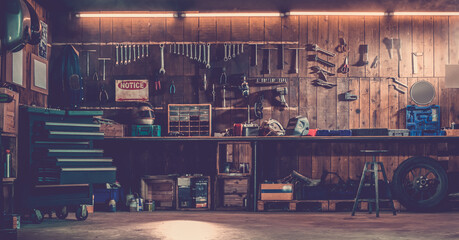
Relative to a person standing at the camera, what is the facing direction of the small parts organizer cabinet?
facing the viewer

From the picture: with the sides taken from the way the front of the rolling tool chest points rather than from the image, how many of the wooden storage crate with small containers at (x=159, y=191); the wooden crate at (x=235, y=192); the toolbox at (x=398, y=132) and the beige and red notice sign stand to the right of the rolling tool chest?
0

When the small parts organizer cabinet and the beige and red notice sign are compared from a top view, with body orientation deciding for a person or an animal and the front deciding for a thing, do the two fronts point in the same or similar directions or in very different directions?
same or similar directions

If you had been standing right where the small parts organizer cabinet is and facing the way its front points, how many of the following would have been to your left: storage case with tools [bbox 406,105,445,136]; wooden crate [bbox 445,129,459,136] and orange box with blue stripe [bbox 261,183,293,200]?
3

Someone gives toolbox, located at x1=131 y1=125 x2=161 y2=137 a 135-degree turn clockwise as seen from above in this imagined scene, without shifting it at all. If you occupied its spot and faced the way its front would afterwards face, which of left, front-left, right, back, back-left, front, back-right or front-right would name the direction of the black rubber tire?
back-right

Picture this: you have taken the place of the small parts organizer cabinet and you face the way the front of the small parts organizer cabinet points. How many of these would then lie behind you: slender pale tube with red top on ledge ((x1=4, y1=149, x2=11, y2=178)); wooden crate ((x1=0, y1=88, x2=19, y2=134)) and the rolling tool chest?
0

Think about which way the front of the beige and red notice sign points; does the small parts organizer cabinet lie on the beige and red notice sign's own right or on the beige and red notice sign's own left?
on the beige and red notice sign's own left

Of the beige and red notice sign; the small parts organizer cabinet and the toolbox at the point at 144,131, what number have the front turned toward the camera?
3

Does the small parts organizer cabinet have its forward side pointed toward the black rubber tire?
no

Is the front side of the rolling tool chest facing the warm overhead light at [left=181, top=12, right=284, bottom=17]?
no

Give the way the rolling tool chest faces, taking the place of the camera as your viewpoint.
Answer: facing the viewer and to the right of the viewer

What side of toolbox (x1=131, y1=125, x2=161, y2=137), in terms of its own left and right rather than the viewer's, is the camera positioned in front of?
front

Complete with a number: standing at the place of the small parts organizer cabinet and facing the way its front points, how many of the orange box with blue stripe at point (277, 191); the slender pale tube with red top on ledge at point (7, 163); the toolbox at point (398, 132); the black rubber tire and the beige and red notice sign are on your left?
3

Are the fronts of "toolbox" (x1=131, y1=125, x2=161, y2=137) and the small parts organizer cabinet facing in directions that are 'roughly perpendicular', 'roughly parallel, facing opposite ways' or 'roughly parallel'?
roughly parallel

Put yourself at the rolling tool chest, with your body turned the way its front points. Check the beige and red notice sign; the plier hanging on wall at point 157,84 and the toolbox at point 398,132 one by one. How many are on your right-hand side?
0
